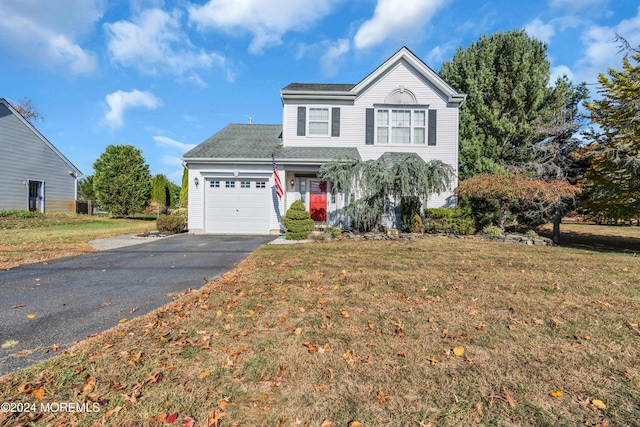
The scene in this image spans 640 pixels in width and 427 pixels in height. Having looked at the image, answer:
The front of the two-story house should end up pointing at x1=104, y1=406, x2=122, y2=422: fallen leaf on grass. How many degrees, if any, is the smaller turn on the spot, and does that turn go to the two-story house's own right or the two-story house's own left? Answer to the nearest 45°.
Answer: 0° — it already faces it

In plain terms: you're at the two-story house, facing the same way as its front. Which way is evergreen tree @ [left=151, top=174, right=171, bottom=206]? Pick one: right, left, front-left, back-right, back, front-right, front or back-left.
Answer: back-right

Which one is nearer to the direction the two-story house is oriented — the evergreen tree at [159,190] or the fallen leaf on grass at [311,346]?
the fallen leaf on grass

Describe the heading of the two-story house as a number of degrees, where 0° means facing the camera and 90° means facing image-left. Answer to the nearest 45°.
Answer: approximately 0°

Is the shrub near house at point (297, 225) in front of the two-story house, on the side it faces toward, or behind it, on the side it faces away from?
in front

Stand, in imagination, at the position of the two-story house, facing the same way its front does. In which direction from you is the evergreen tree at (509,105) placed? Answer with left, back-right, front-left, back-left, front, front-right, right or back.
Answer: left

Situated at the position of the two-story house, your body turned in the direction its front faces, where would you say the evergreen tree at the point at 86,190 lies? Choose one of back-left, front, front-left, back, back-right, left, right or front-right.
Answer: back-right

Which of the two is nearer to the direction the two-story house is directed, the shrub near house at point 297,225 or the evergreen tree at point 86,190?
the shrub near house
